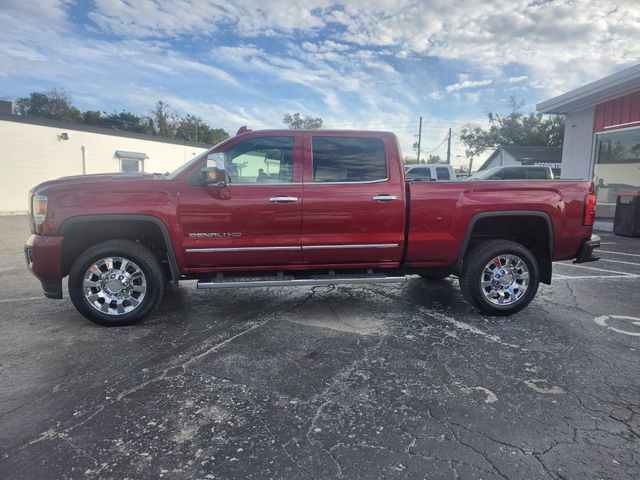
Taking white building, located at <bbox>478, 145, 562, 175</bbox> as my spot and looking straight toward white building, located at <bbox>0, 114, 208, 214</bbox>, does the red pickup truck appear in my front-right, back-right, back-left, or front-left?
front-left

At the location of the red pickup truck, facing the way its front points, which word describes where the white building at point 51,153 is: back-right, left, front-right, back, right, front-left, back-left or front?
front-right

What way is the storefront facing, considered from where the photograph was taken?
facing the viewer and to the left of the viewer

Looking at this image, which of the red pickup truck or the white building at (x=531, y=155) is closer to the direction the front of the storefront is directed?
the red pickup truck

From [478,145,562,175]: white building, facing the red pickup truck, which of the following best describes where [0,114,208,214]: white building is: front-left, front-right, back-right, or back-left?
front-right

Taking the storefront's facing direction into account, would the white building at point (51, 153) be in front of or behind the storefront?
in front

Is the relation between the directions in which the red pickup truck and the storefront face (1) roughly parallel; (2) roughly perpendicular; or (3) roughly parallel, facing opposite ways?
roughly parallel

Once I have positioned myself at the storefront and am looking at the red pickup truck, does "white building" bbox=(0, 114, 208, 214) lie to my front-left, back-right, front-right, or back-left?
front-right

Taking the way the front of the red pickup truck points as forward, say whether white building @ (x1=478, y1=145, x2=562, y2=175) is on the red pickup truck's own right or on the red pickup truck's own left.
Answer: on the red pickup truck's own right

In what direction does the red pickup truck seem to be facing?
to the viewer's left

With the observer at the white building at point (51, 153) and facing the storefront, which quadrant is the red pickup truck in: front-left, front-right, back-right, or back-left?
front-right

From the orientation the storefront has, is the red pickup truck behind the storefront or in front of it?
in front

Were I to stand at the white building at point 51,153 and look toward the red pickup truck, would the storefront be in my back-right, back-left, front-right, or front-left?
front-left

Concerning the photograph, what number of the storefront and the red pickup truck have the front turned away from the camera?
0
